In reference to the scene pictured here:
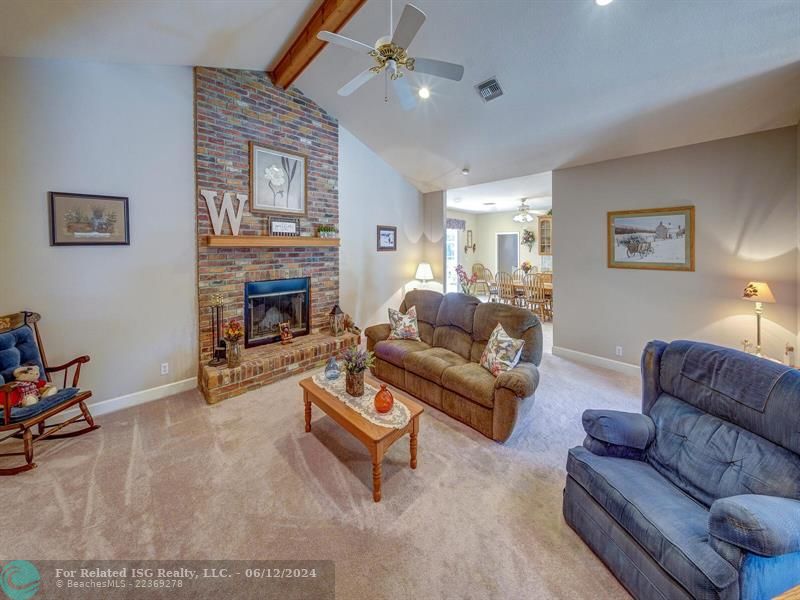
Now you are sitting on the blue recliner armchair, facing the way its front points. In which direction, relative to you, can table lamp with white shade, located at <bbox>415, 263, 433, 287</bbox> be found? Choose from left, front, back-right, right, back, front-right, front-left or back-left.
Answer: right

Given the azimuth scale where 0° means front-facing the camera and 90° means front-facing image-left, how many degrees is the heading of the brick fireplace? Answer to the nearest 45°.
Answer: approximately 315°

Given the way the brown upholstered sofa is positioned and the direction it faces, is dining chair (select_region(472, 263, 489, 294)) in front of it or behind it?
behind

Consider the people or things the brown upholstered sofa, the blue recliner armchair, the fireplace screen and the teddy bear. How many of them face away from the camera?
0

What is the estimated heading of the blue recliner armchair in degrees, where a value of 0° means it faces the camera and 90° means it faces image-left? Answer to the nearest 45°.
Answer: approximately 45°

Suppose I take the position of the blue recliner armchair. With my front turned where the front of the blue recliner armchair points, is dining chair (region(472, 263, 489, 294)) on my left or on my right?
on my right

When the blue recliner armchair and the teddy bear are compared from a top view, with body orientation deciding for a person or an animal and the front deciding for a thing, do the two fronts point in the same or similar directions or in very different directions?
very different directions

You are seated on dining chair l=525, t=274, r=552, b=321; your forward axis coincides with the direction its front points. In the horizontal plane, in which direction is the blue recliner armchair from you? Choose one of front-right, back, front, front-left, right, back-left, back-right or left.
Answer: back-right

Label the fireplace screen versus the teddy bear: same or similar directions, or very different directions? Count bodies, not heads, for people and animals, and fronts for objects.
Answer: same or similar directions
